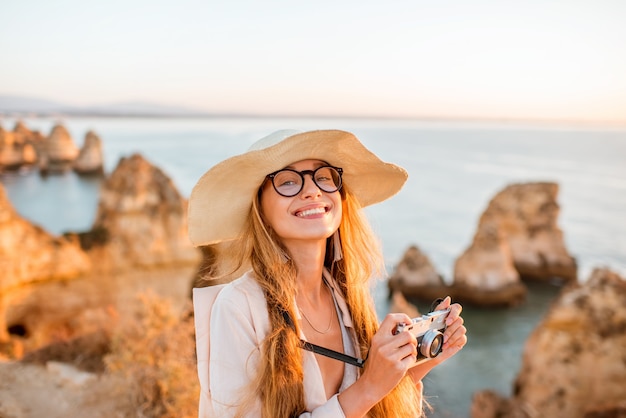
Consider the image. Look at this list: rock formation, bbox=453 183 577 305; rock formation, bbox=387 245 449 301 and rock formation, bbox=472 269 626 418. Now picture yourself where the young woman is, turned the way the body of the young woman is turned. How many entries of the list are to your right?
0

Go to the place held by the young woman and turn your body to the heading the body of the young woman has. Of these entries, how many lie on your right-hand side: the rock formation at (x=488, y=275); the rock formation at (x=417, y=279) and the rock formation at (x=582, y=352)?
0

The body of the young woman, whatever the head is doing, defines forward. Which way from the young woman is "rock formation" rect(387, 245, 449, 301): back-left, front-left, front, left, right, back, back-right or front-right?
back-left

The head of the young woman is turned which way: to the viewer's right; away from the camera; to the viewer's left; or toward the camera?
toward the camera

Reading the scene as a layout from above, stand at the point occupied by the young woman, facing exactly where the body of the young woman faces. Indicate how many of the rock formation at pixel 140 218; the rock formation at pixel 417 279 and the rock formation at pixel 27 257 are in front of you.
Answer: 0

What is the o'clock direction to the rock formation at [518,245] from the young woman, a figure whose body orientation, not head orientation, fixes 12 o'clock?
The rock formation is roughly at 8 o'clock from the young woman.

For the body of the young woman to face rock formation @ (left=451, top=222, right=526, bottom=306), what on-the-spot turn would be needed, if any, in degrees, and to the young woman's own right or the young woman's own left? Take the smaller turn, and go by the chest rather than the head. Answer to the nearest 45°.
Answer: approximately 135° to the young woman's own left

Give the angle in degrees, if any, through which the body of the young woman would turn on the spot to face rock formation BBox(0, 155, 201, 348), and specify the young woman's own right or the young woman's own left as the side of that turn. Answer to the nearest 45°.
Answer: approximately 180°

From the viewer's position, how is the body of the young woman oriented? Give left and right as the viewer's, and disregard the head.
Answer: facing the viewer and to the right of the viewer

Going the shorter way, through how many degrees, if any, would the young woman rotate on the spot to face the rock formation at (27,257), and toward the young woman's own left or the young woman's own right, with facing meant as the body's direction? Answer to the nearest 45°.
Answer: approximately 180°
